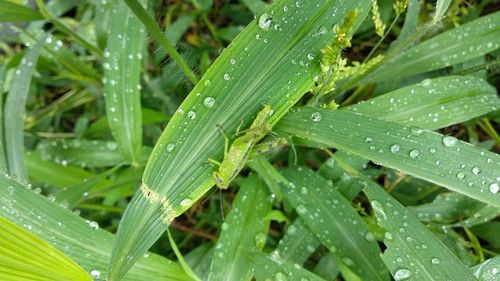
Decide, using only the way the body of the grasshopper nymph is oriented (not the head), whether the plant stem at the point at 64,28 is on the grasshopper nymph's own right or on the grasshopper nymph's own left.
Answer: on the grasshopper nymph's own right

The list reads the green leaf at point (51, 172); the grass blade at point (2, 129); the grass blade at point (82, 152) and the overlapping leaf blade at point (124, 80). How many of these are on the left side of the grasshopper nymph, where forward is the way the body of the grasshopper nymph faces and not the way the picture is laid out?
0

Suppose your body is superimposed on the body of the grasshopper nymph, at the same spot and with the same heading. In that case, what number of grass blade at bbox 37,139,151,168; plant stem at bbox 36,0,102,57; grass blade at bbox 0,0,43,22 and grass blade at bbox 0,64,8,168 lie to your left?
0

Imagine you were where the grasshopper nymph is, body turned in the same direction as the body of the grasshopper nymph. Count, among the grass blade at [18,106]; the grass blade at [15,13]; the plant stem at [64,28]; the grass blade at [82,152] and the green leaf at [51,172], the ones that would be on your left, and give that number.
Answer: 0

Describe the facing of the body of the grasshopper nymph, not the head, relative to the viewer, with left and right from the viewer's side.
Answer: facing the viewer and to the left of the viewer

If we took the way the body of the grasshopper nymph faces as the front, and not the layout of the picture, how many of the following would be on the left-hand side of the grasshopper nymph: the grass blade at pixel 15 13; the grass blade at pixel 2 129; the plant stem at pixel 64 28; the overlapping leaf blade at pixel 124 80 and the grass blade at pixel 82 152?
0

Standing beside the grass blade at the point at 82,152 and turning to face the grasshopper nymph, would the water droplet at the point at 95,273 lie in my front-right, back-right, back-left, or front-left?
front-right
